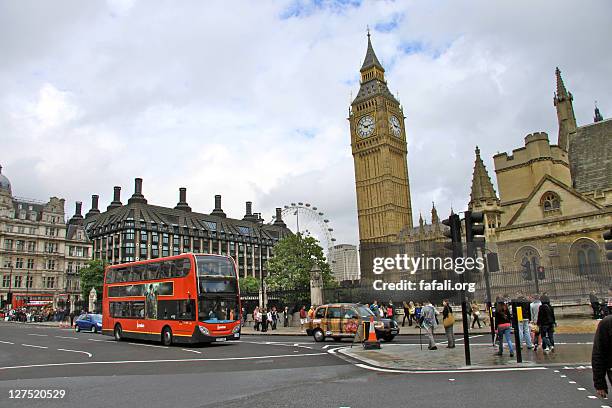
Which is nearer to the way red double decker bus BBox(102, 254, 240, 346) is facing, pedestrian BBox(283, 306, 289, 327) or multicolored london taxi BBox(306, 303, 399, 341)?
the multicolored london taxi

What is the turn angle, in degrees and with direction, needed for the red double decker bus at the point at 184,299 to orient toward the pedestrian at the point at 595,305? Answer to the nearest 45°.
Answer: approximately 45° to its left

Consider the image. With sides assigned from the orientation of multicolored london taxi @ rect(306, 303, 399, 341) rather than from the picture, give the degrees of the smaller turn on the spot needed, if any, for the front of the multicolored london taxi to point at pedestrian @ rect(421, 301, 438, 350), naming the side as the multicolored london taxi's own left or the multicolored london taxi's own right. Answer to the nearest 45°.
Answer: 0° — it already faces them

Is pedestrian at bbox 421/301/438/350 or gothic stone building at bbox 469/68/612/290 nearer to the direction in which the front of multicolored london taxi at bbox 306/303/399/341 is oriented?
the pedestrian

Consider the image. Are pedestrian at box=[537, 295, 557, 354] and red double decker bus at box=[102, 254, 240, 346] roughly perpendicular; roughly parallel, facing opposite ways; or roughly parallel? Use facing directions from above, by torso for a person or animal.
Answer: roughly perpendicular

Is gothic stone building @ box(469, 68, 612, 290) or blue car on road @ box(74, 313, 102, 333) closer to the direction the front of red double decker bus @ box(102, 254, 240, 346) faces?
the gothic stone building
